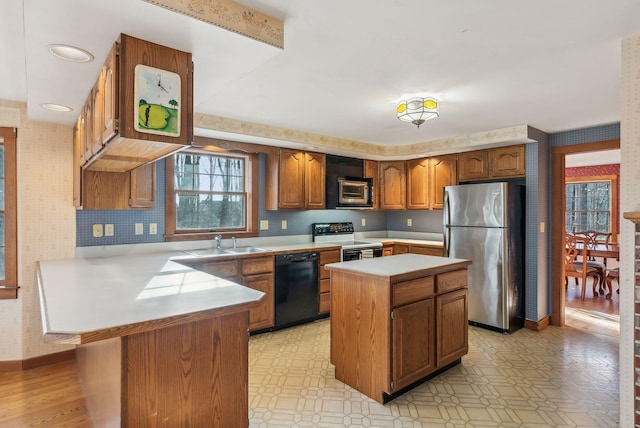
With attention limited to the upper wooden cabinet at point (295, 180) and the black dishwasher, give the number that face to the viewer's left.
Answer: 0

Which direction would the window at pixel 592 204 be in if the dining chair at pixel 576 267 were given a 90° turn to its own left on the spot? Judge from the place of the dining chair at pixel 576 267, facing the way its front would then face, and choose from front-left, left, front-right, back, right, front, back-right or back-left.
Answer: front-right

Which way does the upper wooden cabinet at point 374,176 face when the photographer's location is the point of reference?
facing the viewer and to the right of the viewer

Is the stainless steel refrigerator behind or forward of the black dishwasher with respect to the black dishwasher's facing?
forward

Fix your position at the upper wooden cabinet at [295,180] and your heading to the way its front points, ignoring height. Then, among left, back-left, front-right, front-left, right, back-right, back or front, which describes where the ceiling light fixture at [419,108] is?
front

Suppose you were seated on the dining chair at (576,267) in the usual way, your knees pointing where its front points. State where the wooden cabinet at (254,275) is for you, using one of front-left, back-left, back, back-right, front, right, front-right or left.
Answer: back

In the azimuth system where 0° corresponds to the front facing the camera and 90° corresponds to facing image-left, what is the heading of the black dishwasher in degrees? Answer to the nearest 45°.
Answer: approximately 315°

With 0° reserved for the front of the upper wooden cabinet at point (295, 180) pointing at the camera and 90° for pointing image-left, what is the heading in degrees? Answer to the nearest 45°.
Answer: approximately 315°

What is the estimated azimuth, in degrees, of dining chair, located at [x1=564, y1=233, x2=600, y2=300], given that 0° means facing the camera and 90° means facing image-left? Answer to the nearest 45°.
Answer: approximately 225°

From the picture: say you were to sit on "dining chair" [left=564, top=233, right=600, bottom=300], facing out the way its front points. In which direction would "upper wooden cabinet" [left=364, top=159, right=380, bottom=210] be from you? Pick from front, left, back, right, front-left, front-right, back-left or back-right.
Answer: back

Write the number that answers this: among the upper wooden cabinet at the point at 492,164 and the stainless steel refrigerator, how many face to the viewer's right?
0

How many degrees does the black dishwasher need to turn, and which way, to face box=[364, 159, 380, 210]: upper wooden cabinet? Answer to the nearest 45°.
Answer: approximately 90° to its left

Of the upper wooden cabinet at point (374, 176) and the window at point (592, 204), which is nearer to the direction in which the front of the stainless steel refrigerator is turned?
the upper wooden cabinet

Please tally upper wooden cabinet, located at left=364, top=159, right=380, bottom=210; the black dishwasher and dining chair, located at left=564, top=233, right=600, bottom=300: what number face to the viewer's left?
0

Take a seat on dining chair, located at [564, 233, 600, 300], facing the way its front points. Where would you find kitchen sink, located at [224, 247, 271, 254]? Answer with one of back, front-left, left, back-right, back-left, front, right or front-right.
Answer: back

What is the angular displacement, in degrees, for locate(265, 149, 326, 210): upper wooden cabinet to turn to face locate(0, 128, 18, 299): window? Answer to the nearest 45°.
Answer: approximately 90° to its right

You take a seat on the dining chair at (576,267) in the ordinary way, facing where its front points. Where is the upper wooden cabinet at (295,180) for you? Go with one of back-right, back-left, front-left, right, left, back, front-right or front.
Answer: back
